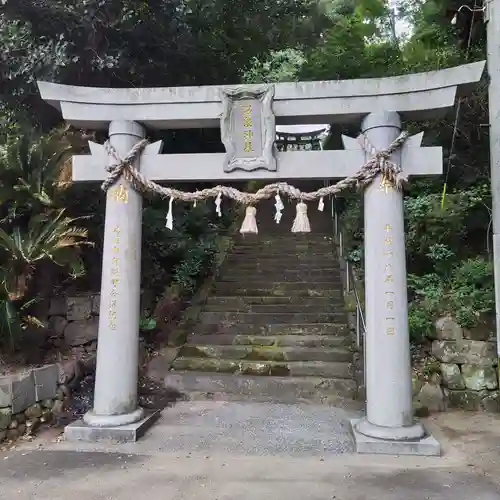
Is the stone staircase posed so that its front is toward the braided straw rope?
yes

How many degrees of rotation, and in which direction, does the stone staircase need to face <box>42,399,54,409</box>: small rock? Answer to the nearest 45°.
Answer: approximately 45° to its right

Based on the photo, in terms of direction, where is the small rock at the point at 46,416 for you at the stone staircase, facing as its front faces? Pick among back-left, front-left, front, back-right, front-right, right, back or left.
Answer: front-right

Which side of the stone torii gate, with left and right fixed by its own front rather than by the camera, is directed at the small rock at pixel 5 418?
right

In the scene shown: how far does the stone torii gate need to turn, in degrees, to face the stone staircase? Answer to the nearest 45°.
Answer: approximately 180°

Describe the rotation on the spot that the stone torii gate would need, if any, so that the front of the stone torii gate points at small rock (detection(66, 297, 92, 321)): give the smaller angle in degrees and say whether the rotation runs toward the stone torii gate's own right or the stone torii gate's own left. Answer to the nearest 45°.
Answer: approximately 135° to the stone torii gate's own right

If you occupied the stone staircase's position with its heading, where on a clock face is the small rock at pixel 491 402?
The small rock is roughly at 10 o'clock from the stone staircase.

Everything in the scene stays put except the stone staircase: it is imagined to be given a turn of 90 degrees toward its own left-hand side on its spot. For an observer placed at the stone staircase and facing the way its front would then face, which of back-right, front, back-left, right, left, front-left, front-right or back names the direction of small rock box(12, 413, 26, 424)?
back-right

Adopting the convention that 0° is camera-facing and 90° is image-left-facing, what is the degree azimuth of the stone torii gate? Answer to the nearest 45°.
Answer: approximately 0°

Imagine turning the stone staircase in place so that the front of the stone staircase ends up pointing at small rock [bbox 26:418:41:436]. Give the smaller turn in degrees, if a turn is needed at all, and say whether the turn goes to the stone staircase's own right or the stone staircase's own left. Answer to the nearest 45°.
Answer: approximately 45° to the stone staircase's own right

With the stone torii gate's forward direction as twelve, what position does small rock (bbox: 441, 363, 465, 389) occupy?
The small rock is roughly at 8 o'clock from the stone torii gate.

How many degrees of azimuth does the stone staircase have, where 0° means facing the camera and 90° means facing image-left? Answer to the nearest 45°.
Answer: approximately 0°

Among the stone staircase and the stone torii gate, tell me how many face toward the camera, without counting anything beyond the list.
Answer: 2
